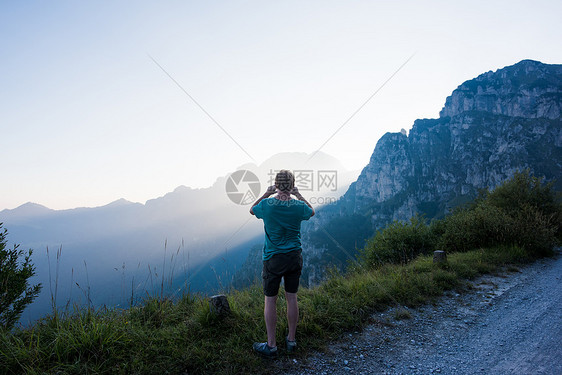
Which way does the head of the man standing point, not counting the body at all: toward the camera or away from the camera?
away from the camera

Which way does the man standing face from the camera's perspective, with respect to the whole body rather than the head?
away from the camera

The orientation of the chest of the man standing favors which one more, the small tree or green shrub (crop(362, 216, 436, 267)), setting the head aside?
the green shrub

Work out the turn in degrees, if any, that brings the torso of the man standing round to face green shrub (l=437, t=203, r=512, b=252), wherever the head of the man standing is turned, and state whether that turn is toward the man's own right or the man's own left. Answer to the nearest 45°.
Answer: approximately 45° to the man's own right

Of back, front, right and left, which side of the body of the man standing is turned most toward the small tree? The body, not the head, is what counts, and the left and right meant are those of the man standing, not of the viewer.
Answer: left
